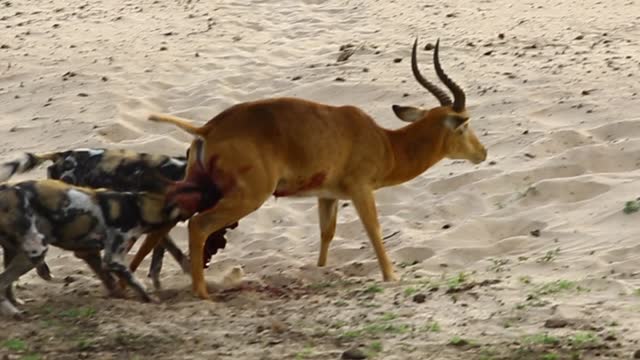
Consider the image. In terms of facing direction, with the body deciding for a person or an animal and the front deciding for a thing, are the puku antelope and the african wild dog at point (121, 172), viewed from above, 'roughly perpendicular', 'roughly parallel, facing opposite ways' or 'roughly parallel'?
roughly parallel

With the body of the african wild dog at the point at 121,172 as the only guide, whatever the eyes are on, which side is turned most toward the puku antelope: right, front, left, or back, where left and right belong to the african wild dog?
front

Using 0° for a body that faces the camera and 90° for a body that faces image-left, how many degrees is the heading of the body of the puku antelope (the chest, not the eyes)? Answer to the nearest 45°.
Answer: approximately 270°

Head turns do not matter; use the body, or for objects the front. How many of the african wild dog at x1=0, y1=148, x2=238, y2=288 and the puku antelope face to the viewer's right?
2

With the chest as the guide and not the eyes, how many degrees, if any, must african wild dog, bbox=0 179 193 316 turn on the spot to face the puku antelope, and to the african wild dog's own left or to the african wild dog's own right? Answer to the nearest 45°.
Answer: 0° — it already faces it

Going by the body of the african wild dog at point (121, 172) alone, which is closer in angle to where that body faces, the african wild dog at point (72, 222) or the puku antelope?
the puku antelope

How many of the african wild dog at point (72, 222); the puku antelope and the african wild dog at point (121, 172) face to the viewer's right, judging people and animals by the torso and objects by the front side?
3

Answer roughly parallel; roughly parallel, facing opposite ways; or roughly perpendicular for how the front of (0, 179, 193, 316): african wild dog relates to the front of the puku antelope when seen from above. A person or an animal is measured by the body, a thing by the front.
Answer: roughly parallel

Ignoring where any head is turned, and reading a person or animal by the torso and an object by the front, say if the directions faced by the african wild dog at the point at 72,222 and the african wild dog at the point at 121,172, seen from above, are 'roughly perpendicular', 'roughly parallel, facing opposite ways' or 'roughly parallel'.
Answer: roughly parallel

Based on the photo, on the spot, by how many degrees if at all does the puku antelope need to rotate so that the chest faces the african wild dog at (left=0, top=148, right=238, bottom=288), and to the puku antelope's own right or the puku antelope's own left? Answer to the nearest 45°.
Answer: approximately 180°

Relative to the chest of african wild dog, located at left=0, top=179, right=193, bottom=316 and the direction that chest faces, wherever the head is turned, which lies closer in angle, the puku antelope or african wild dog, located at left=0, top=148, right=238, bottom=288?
the puku antelope

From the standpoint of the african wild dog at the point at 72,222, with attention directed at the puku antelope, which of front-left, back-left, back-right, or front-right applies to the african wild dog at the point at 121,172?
front-left

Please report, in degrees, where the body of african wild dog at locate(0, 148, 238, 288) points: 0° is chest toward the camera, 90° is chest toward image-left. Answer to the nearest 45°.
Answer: approximately 270°

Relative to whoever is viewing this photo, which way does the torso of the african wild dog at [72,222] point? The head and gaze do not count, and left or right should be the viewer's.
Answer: facing to the right of the viewer
